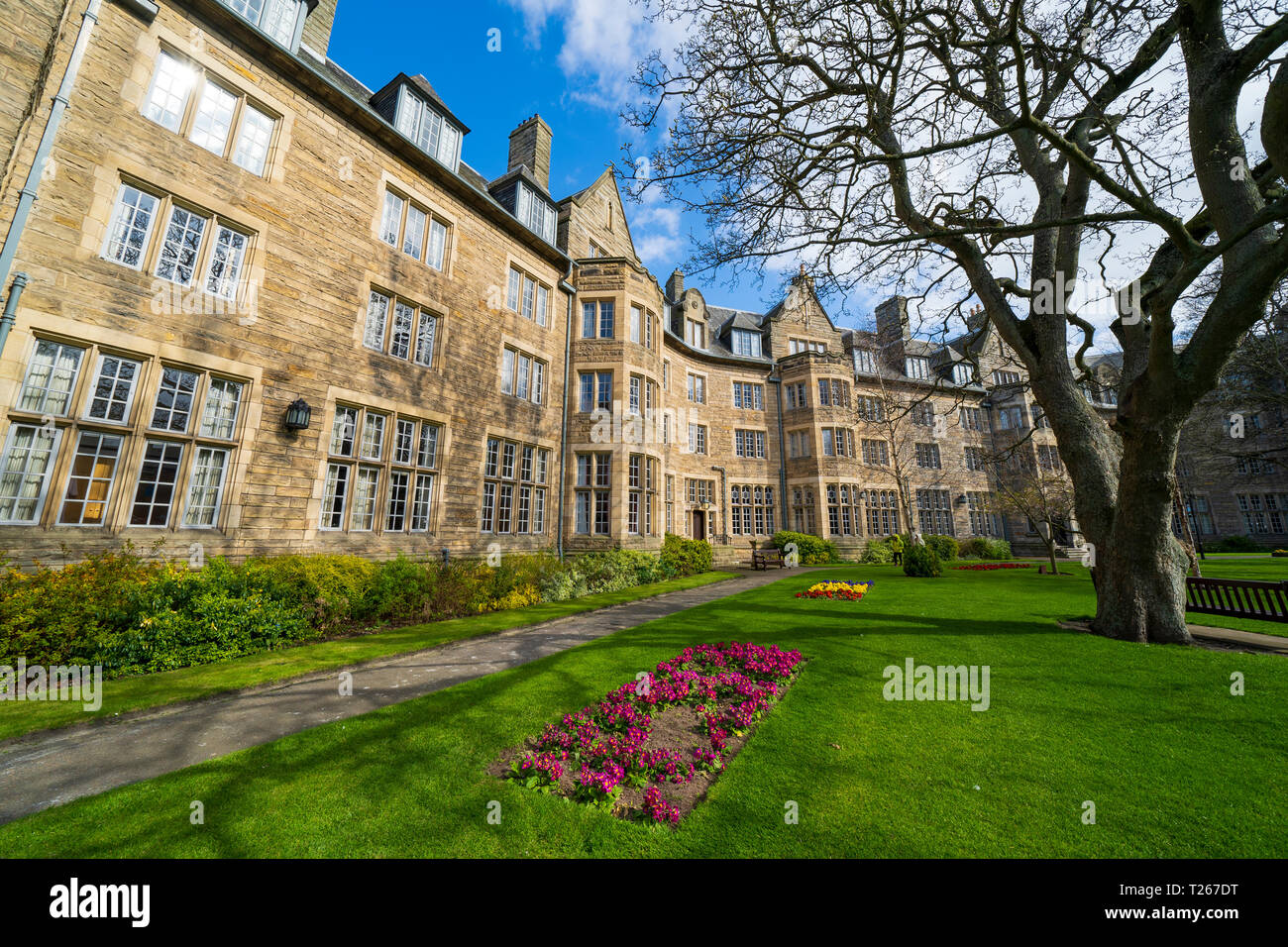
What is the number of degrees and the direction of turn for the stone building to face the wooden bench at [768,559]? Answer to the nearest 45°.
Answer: approximately 90° to its left

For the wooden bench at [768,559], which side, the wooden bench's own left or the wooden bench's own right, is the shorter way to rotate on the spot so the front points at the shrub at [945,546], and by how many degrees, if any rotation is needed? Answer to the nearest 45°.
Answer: approximately 90° to the wooden bench's own left

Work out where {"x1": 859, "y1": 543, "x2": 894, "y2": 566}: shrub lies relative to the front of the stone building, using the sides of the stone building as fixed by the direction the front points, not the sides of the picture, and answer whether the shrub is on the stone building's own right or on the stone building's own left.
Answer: on the stone building's own left

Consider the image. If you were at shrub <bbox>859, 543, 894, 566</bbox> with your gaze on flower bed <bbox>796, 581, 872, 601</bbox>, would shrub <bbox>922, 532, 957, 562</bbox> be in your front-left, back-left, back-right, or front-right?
back-left

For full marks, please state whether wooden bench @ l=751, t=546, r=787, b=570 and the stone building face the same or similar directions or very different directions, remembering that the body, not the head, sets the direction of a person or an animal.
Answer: same or similar directions

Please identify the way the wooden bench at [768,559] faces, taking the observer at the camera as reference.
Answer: facing the viewer and to the right of the viewer

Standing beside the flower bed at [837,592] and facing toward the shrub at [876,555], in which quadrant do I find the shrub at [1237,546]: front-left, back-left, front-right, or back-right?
front-right

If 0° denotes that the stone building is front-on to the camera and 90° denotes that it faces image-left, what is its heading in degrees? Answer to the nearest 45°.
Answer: approximately 315°

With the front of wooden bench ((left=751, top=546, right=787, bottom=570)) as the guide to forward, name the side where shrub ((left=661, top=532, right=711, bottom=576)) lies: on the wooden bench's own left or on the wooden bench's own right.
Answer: on the wooden bench's own right

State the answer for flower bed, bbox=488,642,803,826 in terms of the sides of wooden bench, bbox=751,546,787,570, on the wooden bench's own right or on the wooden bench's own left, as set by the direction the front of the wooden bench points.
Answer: on the wooden bench's own right

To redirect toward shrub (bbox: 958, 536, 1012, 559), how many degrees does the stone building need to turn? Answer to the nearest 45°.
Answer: approximately 90° to its left

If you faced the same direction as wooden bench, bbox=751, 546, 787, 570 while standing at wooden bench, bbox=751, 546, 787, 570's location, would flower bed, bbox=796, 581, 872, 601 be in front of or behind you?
in front

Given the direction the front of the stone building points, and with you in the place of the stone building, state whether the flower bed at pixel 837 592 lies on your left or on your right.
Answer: on your left

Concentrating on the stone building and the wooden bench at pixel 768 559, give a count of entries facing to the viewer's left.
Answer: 0

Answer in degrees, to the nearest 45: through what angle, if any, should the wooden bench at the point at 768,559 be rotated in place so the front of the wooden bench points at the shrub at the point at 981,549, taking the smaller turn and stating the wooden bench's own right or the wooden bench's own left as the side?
approximately 90° to the wooden bench's own left

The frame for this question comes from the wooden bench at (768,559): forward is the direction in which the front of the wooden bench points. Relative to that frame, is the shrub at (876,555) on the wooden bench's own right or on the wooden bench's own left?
on the wooden bench's own left

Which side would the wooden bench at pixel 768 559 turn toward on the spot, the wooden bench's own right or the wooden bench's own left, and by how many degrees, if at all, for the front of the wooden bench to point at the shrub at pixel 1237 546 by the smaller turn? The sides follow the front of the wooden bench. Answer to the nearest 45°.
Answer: approximately 90° to the wooden bench's own left
